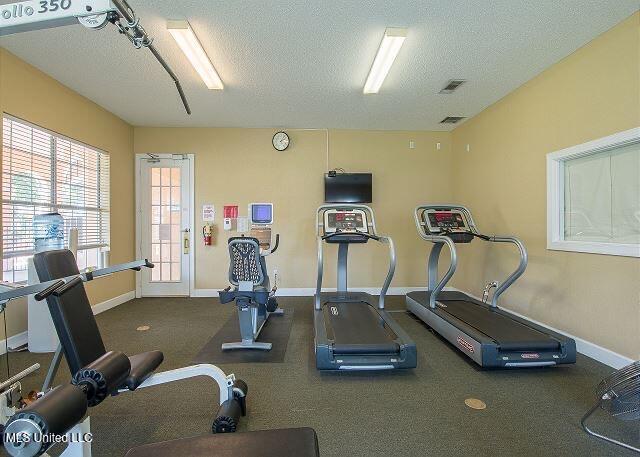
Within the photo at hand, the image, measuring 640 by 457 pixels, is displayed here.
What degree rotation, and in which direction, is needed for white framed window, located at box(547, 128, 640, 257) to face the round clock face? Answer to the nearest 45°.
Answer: approximately 45° to its right

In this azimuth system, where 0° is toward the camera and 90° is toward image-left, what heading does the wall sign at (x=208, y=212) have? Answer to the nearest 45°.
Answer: approximately 0°

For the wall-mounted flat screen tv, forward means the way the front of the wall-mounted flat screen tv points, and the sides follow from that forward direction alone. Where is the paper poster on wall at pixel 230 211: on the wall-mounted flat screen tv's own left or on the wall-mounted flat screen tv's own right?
on the wall-mounted flat screen tv's own right

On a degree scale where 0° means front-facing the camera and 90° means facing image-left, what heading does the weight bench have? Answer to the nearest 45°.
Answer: approximately 315°

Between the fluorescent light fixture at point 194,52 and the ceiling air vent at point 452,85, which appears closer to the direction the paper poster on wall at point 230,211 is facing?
the fluorescent light fixture

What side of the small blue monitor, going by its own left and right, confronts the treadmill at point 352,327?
left

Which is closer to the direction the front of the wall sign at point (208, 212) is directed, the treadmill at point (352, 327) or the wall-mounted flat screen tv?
the treadmill

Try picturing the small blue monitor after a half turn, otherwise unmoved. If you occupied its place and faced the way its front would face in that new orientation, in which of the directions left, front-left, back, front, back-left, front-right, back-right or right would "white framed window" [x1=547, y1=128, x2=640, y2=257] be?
back-right

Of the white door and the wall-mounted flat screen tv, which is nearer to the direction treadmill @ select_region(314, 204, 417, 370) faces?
the wall-mounted flat screen tv

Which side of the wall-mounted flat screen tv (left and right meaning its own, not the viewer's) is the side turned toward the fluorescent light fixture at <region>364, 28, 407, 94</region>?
front

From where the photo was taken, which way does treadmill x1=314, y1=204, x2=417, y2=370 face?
away from the camera

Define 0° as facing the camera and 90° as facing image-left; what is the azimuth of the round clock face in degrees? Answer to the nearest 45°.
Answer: approximately 0°
